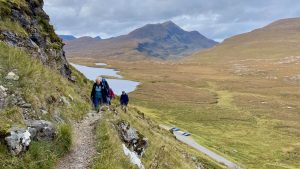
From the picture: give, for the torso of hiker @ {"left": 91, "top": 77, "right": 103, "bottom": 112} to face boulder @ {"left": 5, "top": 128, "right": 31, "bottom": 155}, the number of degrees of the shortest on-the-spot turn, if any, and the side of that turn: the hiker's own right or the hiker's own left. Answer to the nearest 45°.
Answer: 0° — they already face it

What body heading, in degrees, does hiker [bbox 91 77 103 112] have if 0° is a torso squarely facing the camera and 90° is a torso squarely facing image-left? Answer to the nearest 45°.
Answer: approximately 0°

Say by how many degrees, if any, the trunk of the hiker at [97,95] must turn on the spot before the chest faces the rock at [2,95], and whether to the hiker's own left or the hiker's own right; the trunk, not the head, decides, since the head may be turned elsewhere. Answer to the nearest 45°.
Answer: approximately 45° to the hiker's own right

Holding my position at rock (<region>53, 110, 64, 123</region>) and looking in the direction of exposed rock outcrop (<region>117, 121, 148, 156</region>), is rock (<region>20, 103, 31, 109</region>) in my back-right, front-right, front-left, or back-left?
back-right

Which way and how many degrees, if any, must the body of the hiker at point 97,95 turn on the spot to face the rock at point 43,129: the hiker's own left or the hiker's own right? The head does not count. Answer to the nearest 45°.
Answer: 0° — they already face it

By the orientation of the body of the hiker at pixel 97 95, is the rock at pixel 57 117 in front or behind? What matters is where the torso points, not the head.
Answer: in front

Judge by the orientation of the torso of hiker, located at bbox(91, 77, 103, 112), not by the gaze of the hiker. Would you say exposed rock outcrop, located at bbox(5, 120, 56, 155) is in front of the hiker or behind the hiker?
in front

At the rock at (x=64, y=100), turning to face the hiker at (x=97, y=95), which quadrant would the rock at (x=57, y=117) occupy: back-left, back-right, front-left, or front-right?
back-right
